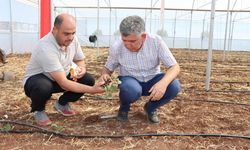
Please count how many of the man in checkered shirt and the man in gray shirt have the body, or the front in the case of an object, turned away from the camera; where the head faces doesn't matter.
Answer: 0

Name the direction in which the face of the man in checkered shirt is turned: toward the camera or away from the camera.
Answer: toward the camera

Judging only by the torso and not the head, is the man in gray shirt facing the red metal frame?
no

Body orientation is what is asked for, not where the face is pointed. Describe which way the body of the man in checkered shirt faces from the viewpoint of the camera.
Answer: toward the camera

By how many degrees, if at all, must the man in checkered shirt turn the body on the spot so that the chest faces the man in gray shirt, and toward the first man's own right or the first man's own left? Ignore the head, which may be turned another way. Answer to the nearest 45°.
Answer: approximately 90° to the first man's own right

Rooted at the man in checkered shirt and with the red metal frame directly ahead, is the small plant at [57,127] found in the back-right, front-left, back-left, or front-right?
front-left

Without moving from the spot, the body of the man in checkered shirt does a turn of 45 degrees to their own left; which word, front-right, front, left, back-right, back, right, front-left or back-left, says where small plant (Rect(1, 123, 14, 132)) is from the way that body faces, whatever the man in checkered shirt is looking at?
back-right

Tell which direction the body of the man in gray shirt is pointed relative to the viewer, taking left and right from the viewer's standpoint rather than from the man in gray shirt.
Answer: facing the viewer and to the right of the viewer

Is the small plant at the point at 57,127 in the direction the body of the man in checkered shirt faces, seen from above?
no

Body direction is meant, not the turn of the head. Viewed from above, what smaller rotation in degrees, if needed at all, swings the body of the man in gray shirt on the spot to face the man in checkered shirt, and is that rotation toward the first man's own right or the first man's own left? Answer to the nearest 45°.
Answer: approximately 45° to the first man's own left
